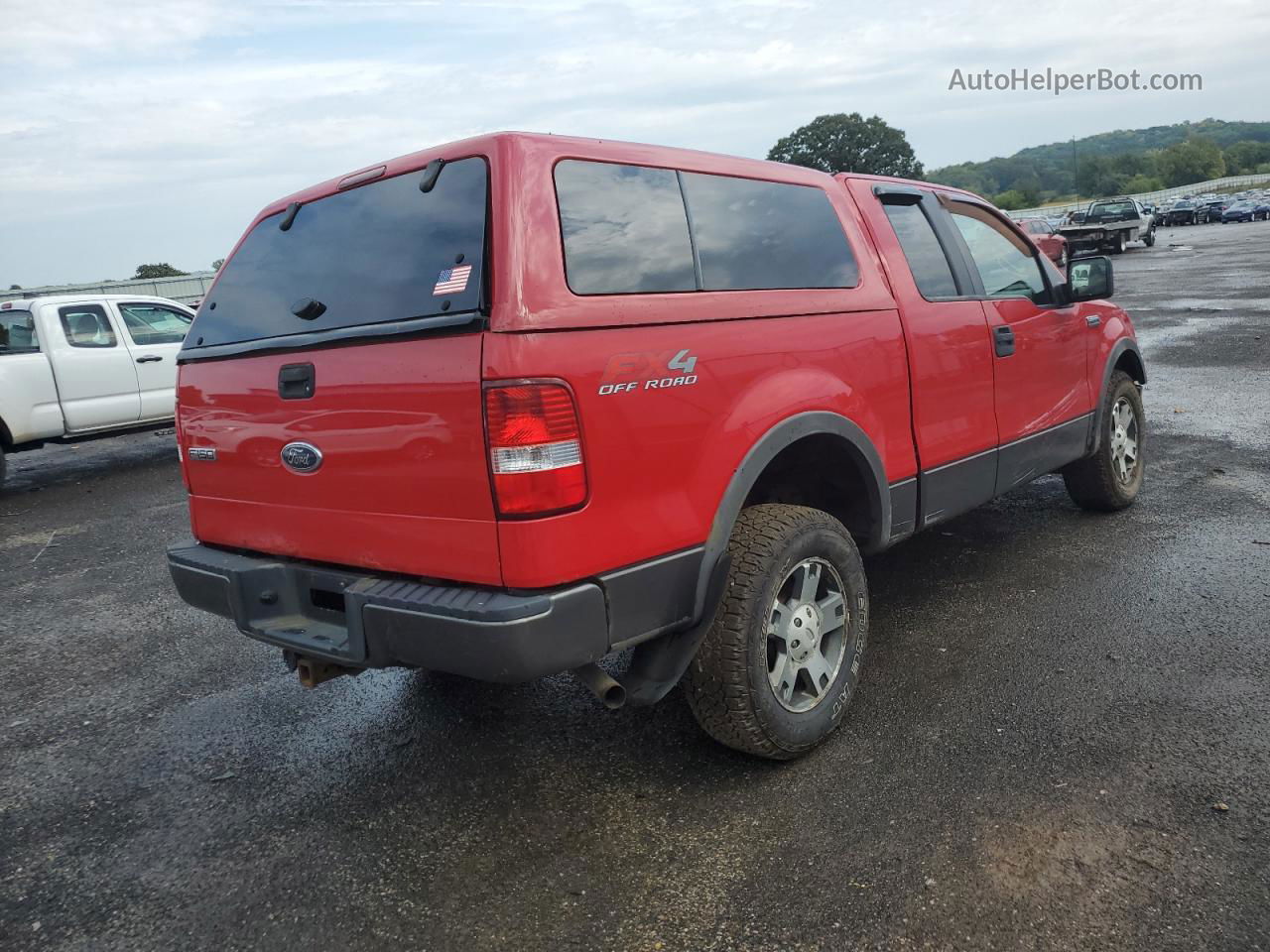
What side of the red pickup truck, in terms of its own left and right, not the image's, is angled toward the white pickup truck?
left

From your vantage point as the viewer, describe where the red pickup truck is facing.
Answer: facing away from the viewer and to the right of the viewer

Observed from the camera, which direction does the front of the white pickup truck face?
facing away from the viewer and to the right of the viewer
